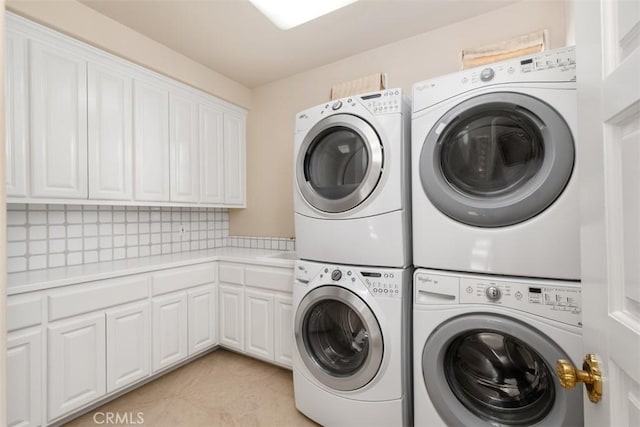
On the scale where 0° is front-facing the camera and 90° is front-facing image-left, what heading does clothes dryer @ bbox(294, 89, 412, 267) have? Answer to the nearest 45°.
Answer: approximately 45°

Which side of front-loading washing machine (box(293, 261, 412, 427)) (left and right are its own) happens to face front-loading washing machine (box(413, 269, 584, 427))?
left

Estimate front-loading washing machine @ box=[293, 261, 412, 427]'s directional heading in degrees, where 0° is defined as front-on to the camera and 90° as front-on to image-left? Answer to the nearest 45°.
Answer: approximately 45°
